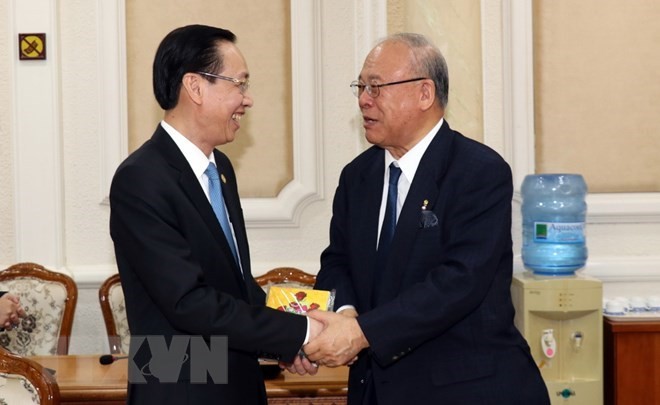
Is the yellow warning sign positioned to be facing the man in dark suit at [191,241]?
yes

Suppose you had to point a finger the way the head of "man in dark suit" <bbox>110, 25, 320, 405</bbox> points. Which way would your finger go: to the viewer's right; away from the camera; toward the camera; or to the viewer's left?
to the viewer's right

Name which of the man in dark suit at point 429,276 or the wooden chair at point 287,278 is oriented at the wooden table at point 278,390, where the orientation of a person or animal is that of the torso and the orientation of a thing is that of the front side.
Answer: the wooden chair

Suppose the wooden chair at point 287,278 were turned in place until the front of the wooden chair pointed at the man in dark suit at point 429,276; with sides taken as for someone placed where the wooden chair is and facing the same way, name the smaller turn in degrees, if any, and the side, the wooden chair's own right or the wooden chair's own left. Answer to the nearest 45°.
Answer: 0° — it already faces them

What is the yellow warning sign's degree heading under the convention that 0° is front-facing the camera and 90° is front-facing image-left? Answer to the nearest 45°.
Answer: approximately 0°

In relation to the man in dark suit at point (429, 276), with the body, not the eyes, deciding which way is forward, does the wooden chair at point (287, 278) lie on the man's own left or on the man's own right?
on the man's own right
